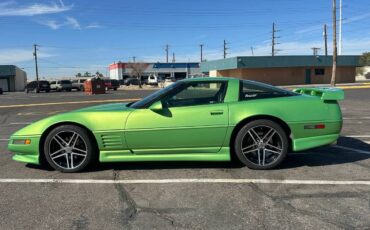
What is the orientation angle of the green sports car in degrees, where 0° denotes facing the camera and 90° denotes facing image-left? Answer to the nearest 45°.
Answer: approximately 90°
